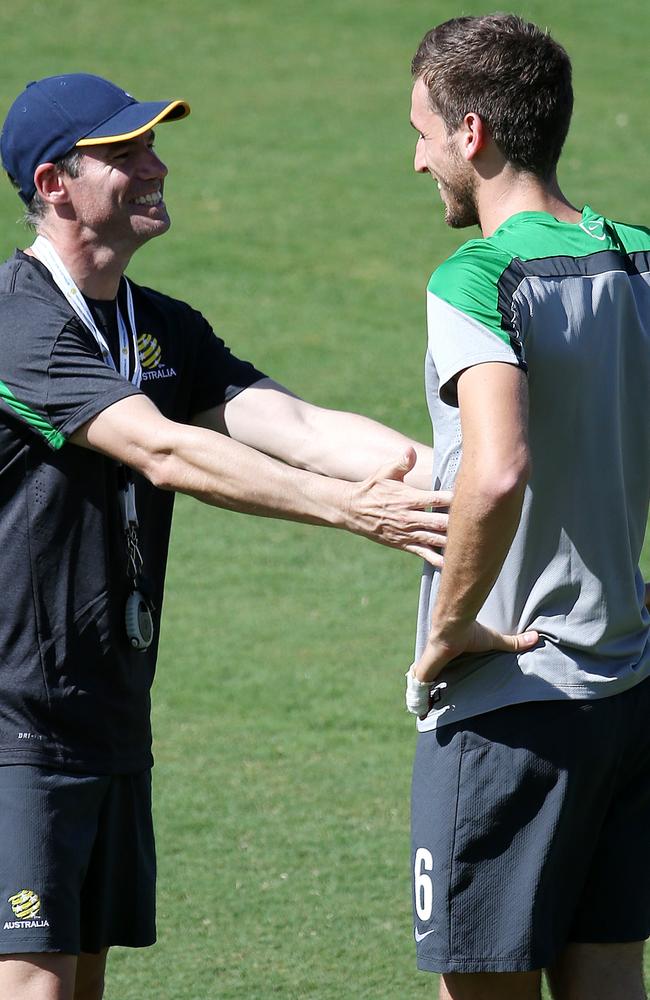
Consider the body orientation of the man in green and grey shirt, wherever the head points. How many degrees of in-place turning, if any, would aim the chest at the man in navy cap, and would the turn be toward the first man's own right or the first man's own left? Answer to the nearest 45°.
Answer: approximately 45° to the first man's own left

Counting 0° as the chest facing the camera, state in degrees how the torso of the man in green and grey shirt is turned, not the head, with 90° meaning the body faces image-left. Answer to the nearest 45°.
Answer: approximately 135°

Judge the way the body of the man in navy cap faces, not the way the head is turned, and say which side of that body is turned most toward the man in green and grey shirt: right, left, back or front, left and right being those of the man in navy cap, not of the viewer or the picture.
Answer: front

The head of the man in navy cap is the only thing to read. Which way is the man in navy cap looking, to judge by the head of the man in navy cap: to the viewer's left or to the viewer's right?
to the viewer's right

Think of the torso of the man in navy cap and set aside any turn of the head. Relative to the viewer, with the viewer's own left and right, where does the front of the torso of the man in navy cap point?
facing the viewer and to the right of the viewer

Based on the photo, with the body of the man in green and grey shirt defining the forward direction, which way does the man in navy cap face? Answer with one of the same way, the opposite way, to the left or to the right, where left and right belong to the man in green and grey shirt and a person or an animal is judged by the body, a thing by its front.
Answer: the opposite way
